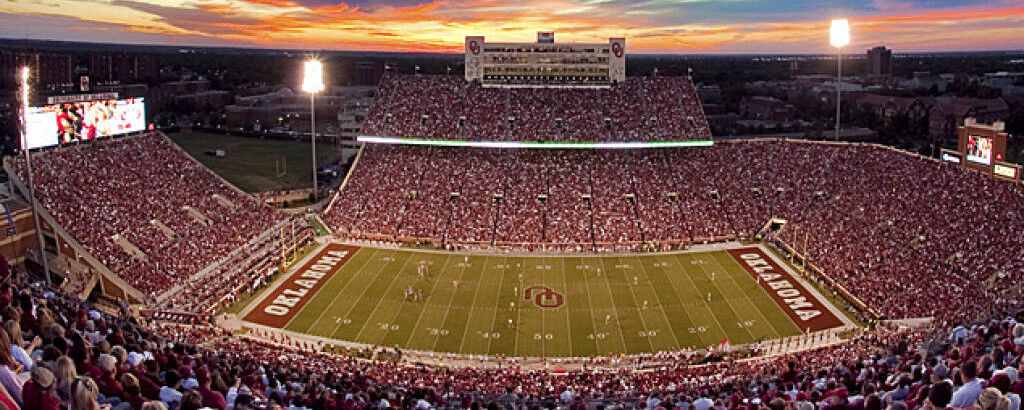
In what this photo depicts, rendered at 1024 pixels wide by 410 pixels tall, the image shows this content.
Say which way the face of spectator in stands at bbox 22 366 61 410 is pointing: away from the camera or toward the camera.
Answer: away from the camera

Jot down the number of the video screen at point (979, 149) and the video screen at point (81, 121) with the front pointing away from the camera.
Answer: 0

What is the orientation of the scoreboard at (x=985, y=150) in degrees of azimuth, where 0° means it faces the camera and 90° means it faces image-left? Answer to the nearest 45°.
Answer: approximately 45°

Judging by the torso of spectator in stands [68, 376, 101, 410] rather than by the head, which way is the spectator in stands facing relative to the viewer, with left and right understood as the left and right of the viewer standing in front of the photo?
facing away from the viewer

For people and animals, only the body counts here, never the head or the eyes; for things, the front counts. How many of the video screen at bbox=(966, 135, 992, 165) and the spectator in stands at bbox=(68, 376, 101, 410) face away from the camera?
1

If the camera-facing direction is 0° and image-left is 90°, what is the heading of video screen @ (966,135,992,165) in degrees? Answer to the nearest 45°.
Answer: approximately 45°

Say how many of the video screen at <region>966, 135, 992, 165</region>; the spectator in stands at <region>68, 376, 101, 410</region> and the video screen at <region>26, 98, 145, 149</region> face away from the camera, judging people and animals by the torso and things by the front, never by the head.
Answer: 1

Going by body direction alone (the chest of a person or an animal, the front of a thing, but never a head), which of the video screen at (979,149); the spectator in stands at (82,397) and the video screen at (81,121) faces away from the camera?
the spectator in stands

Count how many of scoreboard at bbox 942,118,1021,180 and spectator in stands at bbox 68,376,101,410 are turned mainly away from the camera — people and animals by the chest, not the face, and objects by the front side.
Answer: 1

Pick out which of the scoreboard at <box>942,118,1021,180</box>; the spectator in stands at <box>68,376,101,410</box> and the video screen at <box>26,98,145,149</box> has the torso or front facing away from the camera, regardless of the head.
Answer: the spectator in stands

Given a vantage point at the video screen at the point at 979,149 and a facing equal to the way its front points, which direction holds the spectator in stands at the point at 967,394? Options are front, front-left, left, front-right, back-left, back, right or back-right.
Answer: front-left

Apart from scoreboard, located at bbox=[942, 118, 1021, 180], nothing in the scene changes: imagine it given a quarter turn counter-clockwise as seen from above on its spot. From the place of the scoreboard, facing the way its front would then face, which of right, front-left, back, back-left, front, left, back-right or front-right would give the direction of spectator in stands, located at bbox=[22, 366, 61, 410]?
front-right

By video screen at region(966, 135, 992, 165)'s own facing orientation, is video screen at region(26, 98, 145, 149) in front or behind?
in front

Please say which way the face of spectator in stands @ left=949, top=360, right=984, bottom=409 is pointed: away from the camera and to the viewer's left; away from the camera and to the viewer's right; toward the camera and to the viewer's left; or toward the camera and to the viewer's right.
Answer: away from the camera and to the viewer's left

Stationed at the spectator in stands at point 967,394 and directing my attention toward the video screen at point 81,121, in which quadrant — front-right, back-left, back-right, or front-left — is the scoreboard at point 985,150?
front-right
